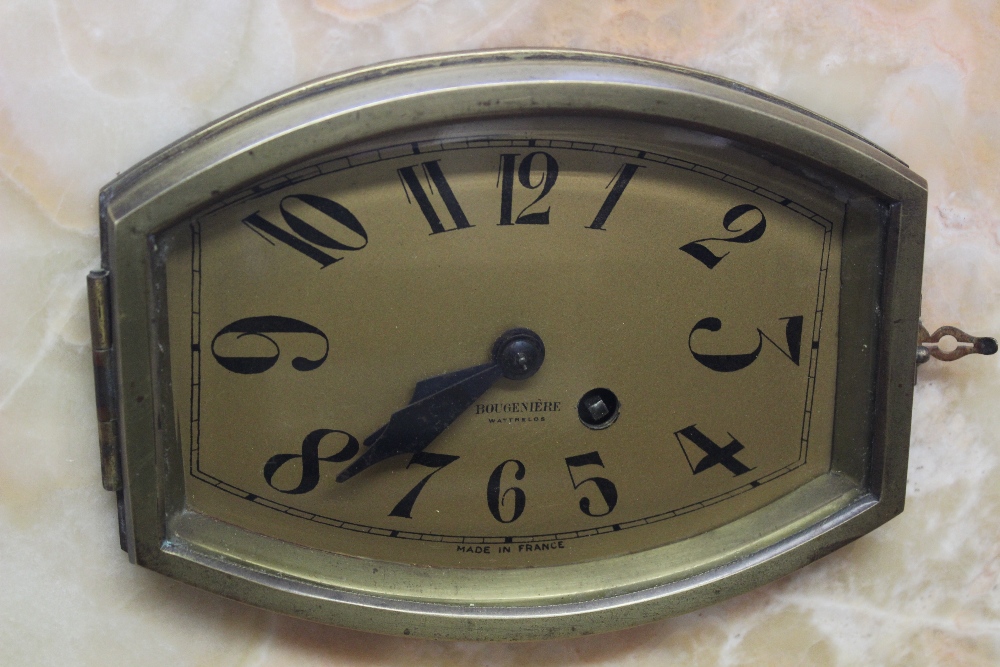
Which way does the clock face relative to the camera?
toward the camera
